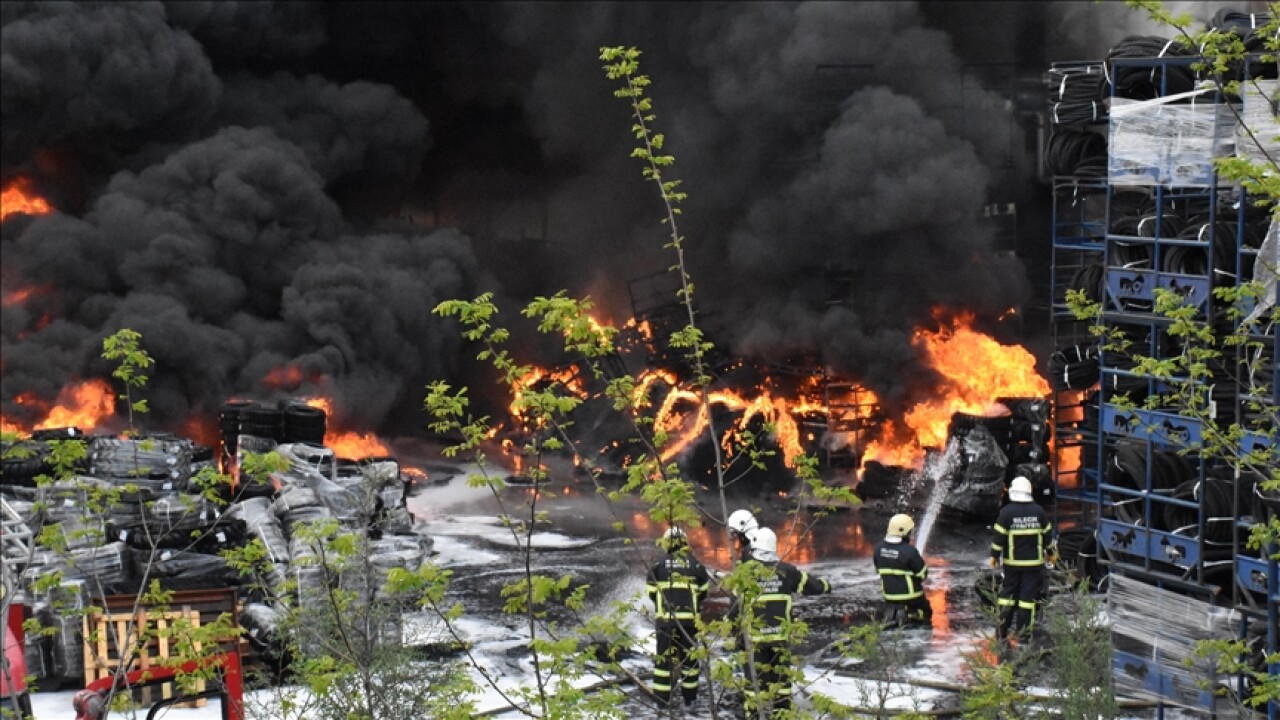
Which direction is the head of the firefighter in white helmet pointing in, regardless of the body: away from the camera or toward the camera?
away from the camera

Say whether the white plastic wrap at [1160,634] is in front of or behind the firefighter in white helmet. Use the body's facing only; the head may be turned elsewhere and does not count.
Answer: behind
